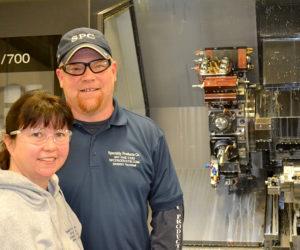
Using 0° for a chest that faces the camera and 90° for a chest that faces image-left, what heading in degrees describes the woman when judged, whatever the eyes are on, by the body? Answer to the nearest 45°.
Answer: approximately 315°
